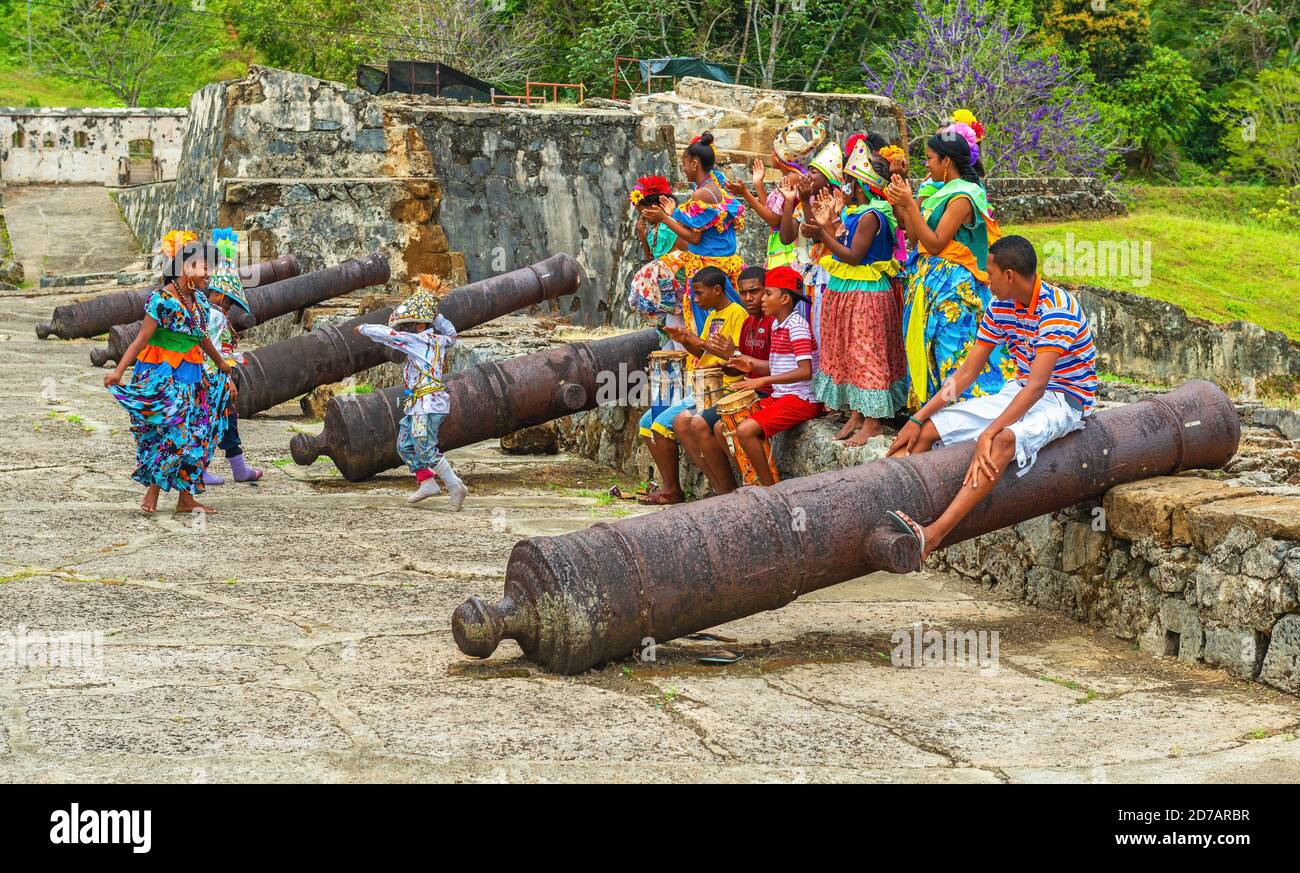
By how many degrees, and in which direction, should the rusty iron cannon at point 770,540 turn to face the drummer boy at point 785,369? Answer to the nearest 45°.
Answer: approximately 45° to its left

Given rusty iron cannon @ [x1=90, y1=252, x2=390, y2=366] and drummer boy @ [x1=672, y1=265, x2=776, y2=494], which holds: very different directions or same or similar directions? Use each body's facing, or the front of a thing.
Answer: very different directions

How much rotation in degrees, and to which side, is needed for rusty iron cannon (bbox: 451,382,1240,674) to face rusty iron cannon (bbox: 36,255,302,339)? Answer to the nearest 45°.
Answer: approximately 90° to its left

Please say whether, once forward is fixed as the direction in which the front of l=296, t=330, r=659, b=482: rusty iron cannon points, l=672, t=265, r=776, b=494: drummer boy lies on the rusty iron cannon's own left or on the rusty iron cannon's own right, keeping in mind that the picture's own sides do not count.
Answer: on the rusty iron cannon's own right

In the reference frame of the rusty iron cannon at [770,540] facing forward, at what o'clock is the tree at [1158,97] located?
The tree is roughly at 11 o'clock from the rusty iron cannon.

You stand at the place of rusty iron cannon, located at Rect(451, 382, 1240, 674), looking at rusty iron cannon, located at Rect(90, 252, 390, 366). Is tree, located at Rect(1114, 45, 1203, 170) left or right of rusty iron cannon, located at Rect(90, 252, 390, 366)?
right

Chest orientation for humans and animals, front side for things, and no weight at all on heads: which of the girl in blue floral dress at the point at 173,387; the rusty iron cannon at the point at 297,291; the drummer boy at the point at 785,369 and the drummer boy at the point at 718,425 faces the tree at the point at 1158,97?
the rusty iron cannon

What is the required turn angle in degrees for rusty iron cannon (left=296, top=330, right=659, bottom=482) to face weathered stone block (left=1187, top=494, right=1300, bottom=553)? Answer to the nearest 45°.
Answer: approximately 90° to its right

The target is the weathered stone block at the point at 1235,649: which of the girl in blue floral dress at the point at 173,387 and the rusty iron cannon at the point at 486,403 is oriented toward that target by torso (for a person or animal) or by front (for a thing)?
the girl in blue floral dress

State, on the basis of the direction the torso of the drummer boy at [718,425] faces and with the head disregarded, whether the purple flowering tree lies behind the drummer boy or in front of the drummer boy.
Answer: behind

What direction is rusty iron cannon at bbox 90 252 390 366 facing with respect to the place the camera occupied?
facing away from the viewer and to the right of the viewer

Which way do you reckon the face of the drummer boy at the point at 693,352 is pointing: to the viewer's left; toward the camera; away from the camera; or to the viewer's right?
to the viewer's left

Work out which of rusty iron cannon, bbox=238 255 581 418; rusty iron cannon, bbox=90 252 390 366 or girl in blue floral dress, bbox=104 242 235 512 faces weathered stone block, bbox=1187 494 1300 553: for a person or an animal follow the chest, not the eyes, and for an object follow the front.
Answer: the girl in blue floral dress
